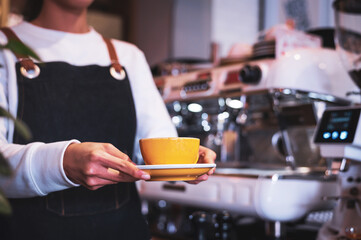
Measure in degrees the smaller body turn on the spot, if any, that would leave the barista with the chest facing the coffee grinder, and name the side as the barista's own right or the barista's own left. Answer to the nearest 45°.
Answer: approximately 90° to the barista's own left

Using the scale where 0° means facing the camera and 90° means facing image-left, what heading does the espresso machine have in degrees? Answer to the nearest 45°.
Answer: approximately 45°

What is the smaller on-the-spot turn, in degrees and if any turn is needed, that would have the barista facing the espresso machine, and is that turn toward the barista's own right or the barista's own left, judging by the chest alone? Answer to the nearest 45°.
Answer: approximately 135° to the barista's own left

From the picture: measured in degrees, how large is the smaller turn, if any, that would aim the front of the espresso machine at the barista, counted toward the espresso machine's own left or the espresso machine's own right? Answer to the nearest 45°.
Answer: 0° — it already faces them
